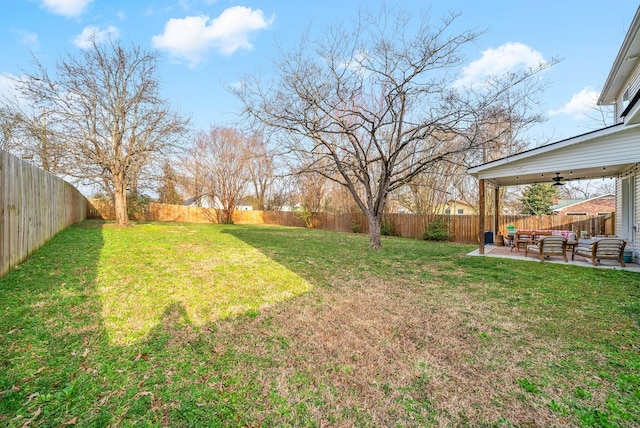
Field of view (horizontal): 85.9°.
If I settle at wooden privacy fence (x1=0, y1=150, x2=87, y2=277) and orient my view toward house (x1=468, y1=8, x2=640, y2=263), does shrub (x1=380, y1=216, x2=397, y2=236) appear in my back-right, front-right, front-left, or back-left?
front-left

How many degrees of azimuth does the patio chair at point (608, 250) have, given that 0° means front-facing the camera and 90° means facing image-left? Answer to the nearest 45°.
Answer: approximately 135°

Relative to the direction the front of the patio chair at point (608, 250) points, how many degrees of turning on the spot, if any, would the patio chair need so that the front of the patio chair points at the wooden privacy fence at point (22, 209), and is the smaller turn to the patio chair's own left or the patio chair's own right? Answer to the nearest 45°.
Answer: approximately 90° to the patio chair's own left

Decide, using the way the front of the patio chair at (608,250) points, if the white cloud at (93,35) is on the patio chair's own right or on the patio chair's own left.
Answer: on the patio chair's own left

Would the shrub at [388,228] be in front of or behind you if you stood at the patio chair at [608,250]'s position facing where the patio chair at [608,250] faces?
in front

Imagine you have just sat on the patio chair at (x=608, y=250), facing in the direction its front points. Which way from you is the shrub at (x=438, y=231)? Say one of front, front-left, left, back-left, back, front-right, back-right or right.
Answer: front

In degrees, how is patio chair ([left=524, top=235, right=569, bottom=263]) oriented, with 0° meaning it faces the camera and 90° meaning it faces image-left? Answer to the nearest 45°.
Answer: approximately 135°

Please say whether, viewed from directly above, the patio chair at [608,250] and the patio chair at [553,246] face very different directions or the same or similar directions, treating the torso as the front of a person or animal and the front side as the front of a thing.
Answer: same or similar directions

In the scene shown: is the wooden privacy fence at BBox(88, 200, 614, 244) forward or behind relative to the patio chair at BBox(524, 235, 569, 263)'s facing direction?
forward

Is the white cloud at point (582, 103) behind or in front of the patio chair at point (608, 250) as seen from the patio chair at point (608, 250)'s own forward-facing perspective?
in front
